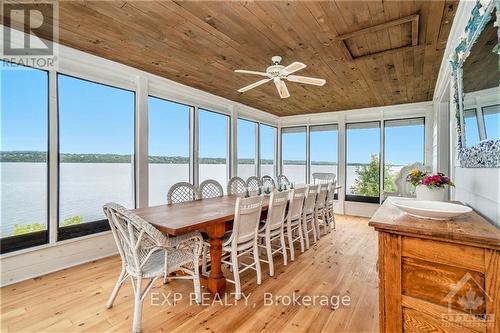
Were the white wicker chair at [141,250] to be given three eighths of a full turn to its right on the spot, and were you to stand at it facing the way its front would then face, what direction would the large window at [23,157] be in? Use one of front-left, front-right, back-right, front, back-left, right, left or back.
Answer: back-right

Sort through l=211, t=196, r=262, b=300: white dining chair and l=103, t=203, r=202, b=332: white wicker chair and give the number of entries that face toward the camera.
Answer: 0

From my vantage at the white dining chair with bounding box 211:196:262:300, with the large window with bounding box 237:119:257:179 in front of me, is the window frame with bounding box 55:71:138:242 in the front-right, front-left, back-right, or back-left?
front-left

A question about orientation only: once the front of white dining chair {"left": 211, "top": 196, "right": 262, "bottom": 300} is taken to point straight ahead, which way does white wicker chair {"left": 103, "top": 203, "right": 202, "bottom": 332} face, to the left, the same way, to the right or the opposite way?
to the right

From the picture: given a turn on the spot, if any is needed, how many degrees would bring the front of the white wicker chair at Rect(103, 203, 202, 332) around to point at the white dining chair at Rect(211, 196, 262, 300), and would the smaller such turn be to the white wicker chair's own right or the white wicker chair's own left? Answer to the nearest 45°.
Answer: approximately 45° to the white wicker chair's own right

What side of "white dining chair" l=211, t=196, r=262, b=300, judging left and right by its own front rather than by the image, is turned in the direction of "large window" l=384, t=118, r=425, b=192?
right

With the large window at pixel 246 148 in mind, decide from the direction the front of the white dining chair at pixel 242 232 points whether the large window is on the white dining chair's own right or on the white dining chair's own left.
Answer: on the white dining chair's own right

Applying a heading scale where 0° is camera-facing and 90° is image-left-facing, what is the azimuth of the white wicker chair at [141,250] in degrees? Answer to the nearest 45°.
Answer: approximately 225°

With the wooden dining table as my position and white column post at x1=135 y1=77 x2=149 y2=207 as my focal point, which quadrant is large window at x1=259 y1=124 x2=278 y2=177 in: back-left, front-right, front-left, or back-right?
front-right

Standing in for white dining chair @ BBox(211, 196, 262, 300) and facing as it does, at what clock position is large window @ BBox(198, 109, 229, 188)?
The large window is roughly at 1 o'clock from the white dining chair.

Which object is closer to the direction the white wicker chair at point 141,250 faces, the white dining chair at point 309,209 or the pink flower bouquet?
the white dining chair

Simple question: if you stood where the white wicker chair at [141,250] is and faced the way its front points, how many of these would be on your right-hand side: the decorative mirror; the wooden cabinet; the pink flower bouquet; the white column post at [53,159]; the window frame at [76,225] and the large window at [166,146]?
3

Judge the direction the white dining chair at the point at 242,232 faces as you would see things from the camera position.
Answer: facing away from the viewer and to the left of the viewer

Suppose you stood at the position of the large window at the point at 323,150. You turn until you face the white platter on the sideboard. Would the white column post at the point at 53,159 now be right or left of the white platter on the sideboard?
right

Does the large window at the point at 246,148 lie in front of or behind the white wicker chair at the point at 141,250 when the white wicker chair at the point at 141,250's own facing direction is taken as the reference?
in front
